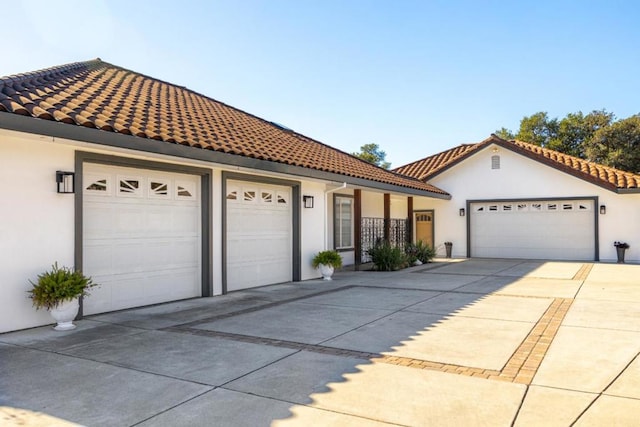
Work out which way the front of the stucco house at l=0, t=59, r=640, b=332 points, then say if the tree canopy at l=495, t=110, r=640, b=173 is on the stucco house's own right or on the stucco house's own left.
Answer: on the stucco house's own left

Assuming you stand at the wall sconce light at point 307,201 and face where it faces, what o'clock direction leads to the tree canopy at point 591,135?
The tree canopy is roughly at 9 o'clock from the wall sconce light.

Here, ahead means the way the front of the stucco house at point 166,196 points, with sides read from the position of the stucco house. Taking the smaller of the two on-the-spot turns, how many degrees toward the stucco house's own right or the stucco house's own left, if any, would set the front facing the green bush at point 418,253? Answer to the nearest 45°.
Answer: approximately 90° to the stucco house's own left

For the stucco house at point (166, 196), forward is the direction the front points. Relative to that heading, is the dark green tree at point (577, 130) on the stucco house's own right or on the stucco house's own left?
on the stucco house's own left

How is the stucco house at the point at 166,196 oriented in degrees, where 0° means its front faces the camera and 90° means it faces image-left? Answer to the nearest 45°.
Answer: approximately 315°

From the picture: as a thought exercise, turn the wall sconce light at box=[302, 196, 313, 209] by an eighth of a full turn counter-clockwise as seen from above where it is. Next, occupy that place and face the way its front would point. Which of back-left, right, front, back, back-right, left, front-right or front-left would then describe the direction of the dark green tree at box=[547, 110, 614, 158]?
front-left

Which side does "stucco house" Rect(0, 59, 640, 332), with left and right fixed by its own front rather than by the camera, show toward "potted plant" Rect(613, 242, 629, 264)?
left

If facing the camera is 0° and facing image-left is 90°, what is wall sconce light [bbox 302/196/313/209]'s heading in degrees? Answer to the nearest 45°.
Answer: approximately 315°

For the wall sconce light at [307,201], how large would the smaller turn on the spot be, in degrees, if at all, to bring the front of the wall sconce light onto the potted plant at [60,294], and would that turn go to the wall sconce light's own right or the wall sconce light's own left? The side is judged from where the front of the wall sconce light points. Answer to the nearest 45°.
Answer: approximately 90° to the wall sconce light's own right
